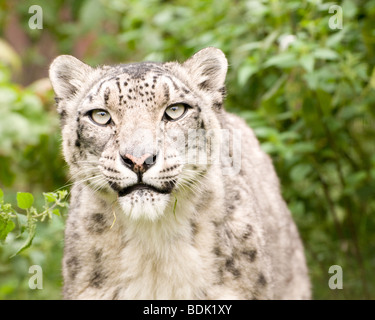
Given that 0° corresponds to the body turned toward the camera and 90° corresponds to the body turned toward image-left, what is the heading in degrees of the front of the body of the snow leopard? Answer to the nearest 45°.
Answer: approximately 0°
